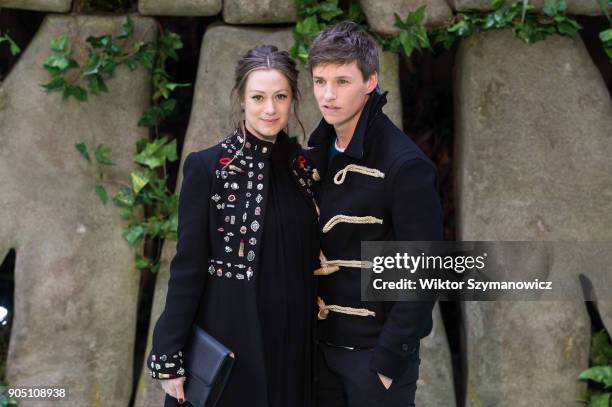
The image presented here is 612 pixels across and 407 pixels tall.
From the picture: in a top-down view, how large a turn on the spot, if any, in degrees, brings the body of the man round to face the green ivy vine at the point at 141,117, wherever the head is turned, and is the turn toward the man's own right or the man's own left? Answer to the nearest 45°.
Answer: approximately 90° to the man's own right

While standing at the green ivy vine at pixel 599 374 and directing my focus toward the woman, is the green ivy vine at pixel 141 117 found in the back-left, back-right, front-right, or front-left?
front-right

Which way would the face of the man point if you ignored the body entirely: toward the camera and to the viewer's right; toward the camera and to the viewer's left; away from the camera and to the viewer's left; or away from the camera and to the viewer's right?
toward the camera and to the viewer's left

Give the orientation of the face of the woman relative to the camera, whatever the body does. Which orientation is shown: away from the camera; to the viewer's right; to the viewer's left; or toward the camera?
toward the camera

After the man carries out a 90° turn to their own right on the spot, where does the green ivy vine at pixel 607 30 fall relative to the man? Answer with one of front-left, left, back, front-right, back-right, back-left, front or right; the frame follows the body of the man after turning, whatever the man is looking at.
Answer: right
